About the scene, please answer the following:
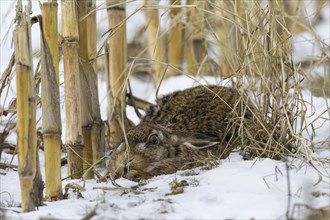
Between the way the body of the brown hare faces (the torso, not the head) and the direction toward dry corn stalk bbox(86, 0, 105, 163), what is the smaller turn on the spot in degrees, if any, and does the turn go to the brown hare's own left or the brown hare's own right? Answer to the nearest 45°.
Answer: approximately 45° to the brown hare's own right

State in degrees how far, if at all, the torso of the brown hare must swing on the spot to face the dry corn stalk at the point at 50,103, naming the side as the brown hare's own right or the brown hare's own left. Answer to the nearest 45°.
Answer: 0° — it already faces it

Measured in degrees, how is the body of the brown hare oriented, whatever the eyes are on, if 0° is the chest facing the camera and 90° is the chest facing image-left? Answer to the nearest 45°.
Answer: approximately 45°

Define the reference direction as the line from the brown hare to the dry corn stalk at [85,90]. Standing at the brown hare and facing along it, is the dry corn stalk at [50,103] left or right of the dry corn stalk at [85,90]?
left

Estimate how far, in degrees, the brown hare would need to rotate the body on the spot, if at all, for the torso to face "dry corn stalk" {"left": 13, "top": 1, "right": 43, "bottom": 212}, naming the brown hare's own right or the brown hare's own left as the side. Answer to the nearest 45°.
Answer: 0° — it already faces it

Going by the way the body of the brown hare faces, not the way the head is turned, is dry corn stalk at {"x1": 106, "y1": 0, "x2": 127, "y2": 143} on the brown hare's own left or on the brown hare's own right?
on the brown hare's own right
